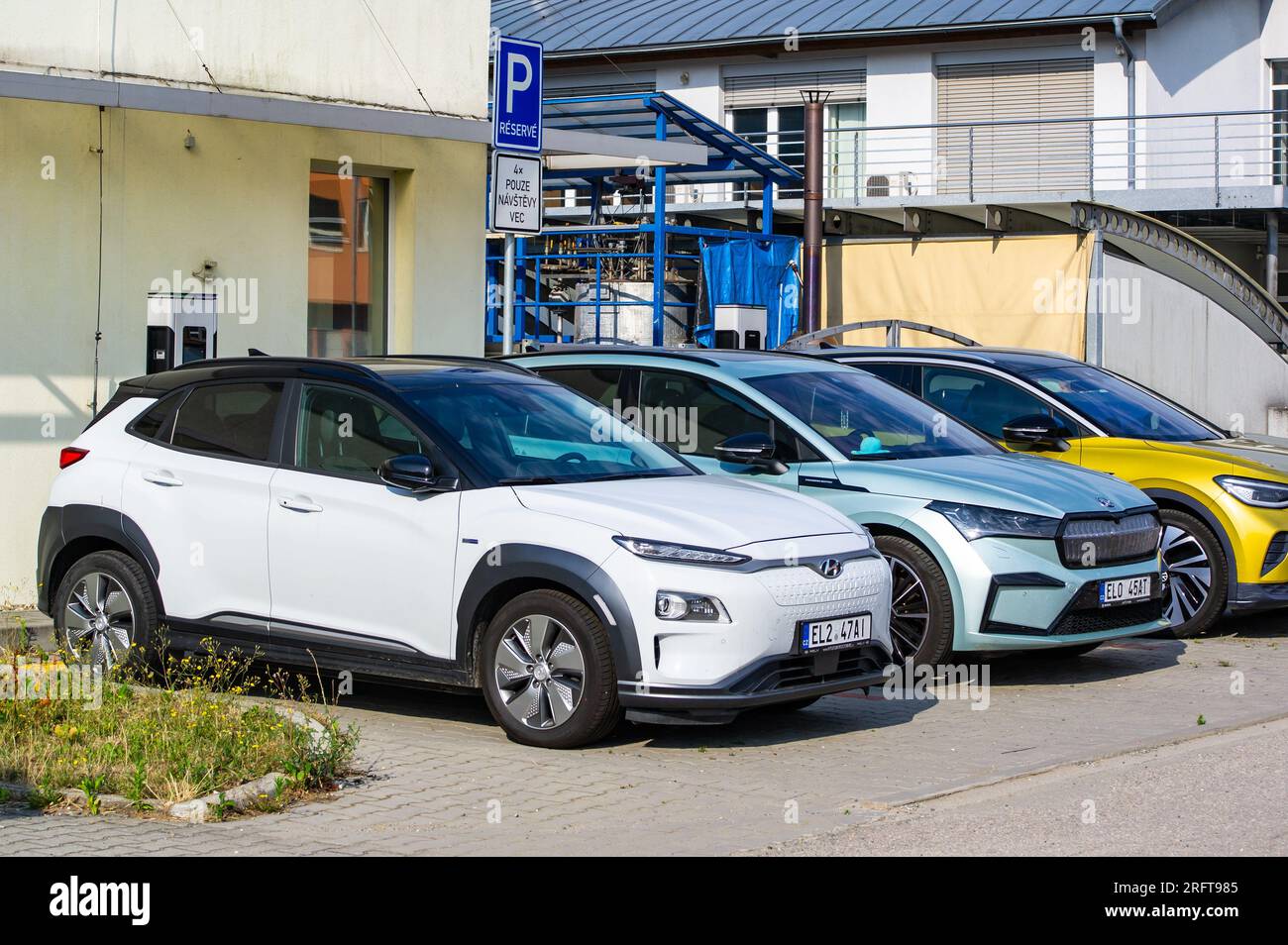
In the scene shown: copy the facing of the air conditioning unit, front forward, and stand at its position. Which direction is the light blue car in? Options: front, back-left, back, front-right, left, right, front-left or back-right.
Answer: front

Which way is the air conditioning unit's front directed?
toward the camera

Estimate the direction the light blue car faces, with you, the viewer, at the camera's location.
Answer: facing the viewer and to the right of the viewer

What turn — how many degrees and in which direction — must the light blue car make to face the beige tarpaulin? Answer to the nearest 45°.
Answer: approximately 135° to its left

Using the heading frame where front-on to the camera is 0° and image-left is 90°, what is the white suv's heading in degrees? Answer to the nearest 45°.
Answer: approximately 315°

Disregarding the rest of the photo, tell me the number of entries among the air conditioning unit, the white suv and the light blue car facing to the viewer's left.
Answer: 0

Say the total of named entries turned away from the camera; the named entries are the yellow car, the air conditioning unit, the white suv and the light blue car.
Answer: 0

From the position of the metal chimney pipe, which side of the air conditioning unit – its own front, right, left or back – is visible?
front

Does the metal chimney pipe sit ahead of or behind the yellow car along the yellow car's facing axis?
behind

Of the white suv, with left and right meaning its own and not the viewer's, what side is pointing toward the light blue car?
left

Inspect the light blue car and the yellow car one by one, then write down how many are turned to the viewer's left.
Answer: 0

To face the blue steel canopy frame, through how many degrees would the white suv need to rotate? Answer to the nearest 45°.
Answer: approximately 135° to its left

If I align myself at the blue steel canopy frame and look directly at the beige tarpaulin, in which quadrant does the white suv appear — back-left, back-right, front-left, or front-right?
back-right

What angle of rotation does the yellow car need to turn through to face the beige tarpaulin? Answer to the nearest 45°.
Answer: approximately 135° to its left

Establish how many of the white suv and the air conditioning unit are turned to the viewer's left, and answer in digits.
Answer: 0
